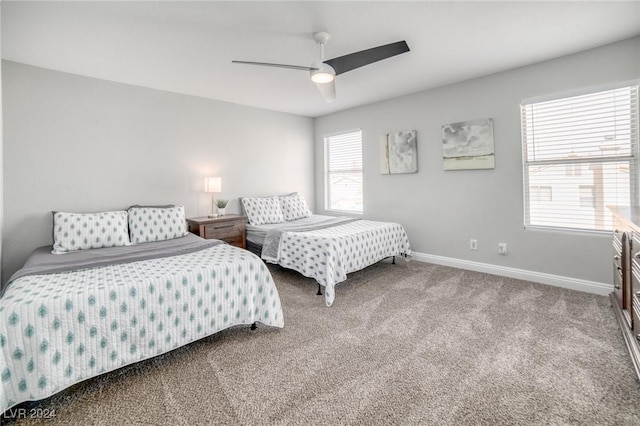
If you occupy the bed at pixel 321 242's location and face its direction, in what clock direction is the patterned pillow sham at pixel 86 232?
The patterned pillow sham is roughly at 4 o'clock from the bed.

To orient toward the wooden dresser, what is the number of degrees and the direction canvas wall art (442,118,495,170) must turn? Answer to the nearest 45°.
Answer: approximately 90° to its left

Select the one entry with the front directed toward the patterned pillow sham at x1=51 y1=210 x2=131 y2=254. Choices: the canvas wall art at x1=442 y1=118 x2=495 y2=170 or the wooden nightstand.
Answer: the canvas wall art

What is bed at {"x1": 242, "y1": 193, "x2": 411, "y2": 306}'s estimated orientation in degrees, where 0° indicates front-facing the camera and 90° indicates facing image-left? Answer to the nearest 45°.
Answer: approximately 315°

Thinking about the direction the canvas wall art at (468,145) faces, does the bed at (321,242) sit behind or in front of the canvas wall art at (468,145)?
in front

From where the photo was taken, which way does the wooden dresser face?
to the viewer's left

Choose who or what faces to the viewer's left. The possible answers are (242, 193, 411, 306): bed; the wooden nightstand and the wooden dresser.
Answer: the wooden dresser

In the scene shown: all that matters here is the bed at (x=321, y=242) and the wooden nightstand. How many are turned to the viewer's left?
0

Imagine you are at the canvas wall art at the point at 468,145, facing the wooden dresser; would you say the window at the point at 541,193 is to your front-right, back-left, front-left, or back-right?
front-left

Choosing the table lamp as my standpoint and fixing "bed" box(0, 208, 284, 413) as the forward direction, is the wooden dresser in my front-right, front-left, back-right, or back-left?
front-left

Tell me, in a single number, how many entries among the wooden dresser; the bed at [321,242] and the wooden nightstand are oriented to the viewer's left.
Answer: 1

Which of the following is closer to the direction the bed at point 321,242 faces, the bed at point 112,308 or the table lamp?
the bed

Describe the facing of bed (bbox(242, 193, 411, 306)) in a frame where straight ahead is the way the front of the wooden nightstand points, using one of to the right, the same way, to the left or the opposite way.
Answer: the same way

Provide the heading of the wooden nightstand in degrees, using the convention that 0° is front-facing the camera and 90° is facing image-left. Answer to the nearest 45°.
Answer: approximately 315°

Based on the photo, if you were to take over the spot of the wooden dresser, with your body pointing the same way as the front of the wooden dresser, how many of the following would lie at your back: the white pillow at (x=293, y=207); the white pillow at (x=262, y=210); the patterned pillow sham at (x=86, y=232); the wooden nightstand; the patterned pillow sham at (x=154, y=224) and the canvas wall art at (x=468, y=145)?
0

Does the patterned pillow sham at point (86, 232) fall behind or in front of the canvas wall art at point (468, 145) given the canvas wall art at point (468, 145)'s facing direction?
in front
